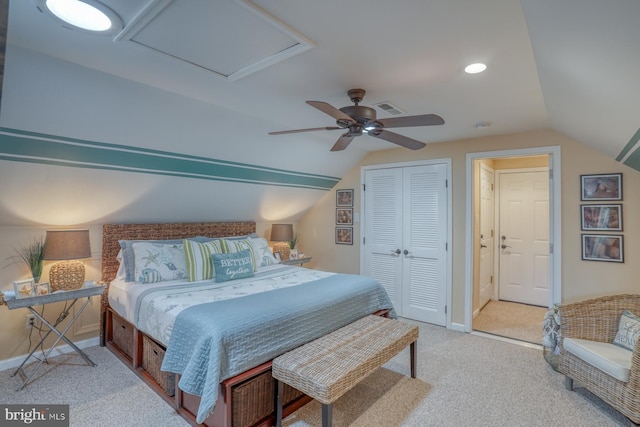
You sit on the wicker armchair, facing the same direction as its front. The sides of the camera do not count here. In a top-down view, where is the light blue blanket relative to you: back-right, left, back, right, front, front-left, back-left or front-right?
front

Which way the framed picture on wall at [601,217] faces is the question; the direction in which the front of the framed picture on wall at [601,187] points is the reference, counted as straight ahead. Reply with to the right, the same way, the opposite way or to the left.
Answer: the same way

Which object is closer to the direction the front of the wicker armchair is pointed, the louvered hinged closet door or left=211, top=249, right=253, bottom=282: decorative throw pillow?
the decorative throw pillow

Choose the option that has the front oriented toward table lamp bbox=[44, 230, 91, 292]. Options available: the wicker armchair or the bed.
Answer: the wicker armchair

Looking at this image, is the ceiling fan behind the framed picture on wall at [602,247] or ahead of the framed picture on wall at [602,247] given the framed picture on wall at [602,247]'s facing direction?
ahead

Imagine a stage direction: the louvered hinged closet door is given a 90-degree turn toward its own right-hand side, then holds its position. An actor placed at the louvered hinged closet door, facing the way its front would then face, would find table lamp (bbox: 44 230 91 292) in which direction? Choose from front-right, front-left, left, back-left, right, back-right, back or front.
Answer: left

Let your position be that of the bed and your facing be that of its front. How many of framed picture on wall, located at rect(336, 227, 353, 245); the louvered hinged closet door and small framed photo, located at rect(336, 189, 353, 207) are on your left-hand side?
3

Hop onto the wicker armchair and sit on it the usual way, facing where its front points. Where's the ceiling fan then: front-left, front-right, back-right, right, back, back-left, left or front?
front

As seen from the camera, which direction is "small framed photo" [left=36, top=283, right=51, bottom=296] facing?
toward the camera

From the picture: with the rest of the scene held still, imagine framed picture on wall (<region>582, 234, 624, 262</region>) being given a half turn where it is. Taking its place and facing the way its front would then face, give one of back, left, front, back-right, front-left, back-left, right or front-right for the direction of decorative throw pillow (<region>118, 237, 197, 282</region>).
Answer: back-left

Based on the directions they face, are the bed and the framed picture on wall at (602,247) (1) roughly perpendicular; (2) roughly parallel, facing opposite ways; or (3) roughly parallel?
roughly perpendicular

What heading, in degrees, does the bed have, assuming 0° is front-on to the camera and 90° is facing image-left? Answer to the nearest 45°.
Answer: approximately 315°

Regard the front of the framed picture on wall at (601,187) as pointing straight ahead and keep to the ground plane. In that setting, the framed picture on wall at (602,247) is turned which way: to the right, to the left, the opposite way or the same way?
the same way

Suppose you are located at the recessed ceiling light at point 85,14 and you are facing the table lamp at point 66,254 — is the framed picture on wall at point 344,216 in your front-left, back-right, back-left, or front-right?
front-right

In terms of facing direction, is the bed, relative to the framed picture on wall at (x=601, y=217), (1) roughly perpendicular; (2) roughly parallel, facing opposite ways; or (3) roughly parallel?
roughly perpendicular
